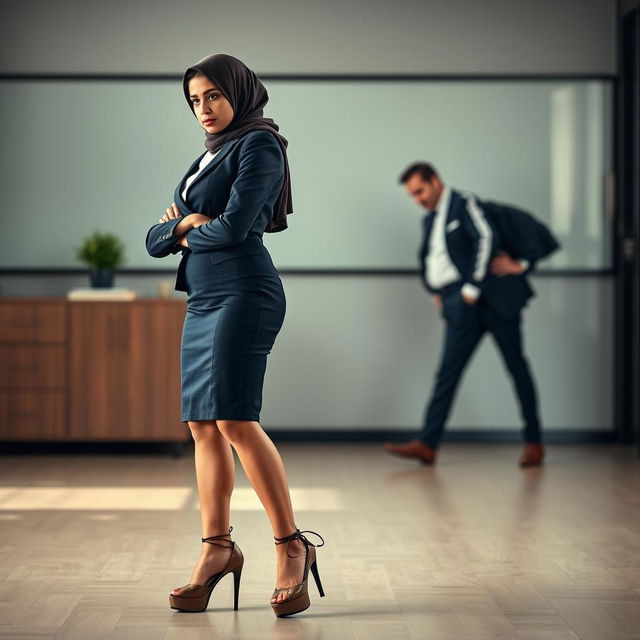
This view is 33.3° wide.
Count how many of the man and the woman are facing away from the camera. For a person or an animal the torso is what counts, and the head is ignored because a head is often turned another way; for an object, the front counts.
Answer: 0

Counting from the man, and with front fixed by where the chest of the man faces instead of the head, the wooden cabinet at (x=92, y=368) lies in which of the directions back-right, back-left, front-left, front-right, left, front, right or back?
front-right

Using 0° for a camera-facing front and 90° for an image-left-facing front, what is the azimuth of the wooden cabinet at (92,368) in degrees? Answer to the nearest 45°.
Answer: approximately 0°

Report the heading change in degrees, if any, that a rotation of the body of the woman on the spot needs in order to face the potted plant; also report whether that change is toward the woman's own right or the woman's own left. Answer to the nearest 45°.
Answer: approximately 135° to the woman's own right

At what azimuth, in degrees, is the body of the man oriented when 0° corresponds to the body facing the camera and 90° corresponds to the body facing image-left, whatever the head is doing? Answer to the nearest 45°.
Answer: approximately 45°

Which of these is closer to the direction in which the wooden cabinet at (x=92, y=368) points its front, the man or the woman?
the woman
